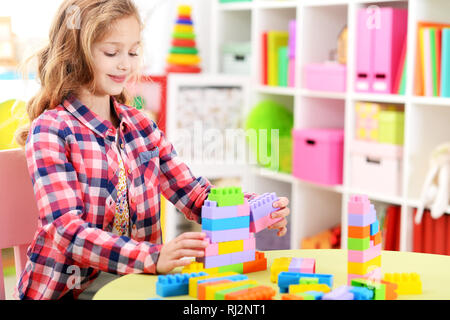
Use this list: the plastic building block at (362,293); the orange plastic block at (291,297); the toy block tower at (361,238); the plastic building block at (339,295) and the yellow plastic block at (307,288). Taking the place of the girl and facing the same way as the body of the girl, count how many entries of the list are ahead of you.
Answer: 5

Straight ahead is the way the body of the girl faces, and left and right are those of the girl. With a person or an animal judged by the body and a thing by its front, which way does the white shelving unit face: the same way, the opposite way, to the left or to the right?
to the right

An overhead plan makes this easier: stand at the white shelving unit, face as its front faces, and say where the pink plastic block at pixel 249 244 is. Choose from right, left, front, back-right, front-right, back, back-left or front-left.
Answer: front-left

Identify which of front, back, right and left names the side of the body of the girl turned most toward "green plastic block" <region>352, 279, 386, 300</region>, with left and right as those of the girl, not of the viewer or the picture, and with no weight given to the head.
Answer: front

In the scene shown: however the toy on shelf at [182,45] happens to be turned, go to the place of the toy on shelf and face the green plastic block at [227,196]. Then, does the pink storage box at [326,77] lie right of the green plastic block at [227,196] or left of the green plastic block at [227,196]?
left

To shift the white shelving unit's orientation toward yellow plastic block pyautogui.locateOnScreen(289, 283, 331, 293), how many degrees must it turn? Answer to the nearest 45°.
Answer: approximately 45° to its left

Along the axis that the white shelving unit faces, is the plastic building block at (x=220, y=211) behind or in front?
in front

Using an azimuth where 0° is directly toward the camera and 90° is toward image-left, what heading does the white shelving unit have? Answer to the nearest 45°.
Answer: approximately 45°

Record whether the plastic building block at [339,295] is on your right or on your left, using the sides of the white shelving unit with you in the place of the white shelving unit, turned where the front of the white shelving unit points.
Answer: on your left

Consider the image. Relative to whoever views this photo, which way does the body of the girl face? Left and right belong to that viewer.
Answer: facing the viewer and to the right of the viewer

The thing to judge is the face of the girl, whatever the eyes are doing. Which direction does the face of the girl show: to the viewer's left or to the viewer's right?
to the viewer's right

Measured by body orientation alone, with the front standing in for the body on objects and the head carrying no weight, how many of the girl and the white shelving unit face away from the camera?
0
